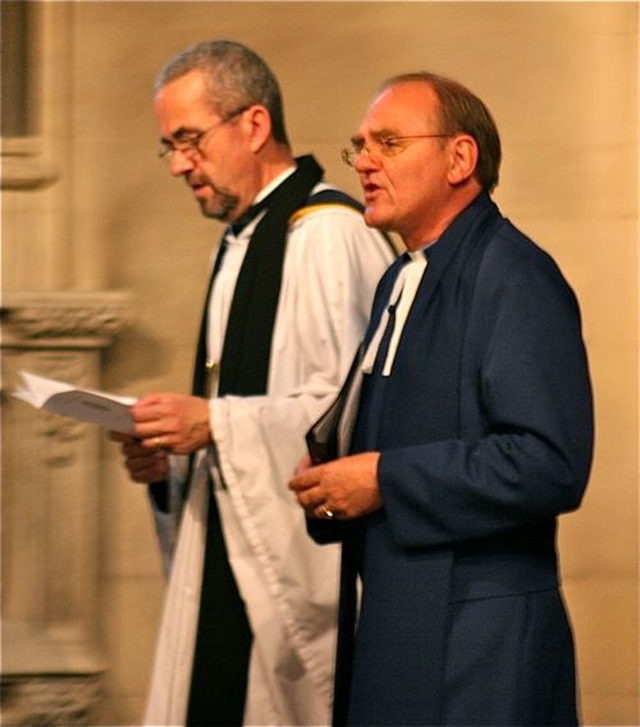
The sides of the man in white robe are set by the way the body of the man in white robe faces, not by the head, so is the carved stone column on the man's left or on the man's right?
on the man's right

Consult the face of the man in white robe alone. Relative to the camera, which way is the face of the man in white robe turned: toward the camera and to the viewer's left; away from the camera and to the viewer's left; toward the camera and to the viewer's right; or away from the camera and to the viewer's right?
toward the camera and to the viewer's left

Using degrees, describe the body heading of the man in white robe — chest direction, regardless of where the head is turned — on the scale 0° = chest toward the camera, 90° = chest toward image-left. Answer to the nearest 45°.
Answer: approximately 45°
